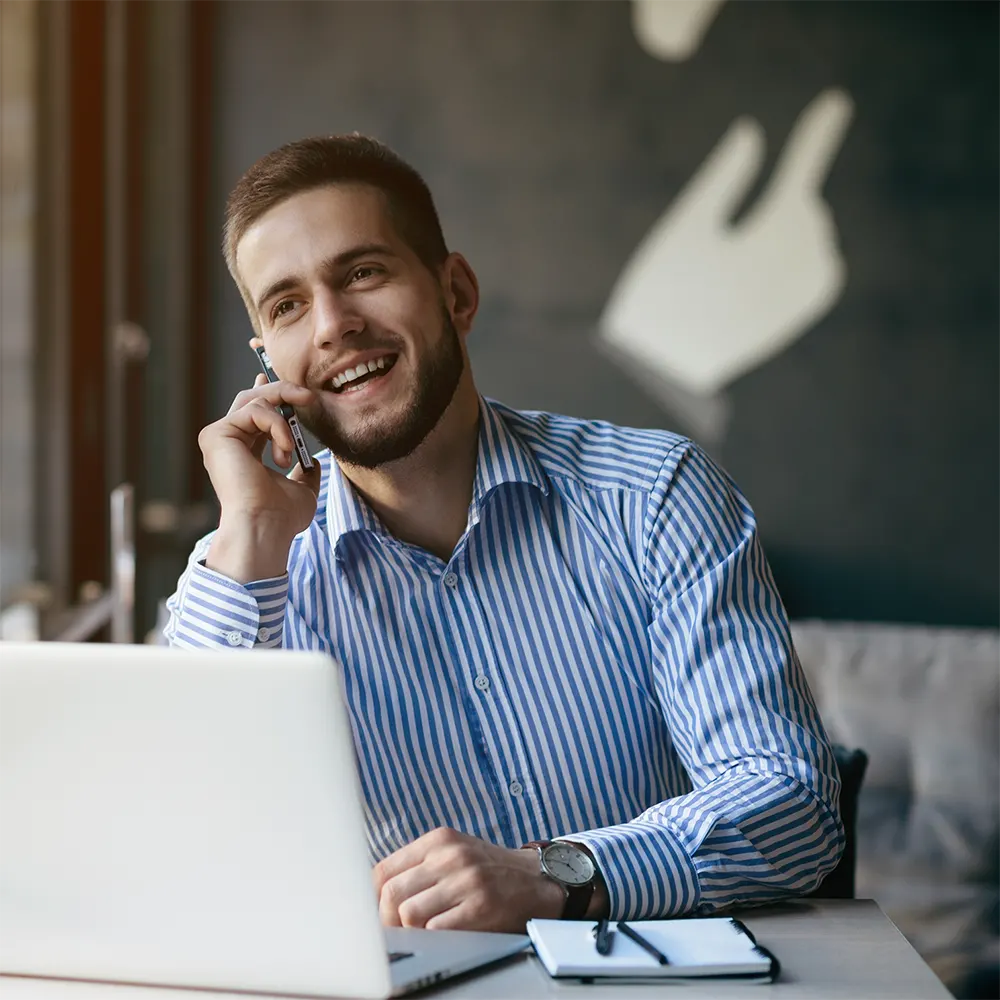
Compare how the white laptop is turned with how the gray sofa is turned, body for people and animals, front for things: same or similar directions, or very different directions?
very different directions

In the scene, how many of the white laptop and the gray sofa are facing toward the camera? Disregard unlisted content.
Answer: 1

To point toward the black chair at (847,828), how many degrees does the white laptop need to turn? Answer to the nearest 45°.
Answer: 0° — it already faces it

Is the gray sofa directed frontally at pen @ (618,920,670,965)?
yes

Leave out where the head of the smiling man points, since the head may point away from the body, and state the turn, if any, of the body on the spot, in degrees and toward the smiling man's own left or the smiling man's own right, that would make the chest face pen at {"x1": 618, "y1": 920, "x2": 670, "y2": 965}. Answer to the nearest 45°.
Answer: approximately 45° to the smiling man's own left

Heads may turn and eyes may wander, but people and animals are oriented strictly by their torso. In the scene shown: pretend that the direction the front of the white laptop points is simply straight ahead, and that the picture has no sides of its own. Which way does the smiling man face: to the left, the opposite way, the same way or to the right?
the opposite way

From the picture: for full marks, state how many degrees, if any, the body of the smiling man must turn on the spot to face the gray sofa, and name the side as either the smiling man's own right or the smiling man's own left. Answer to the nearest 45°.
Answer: approximately 180°

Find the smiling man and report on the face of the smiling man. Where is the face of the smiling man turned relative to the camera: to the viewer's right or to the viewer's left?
to the viewer's left

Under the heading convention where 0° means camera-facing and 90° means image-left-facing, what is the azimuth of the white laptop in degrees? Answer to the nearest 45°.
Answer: approximately 225°

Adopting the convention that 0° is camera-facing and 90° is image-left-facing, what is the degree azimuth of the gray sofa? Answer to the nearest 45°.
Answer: approximately 0°
